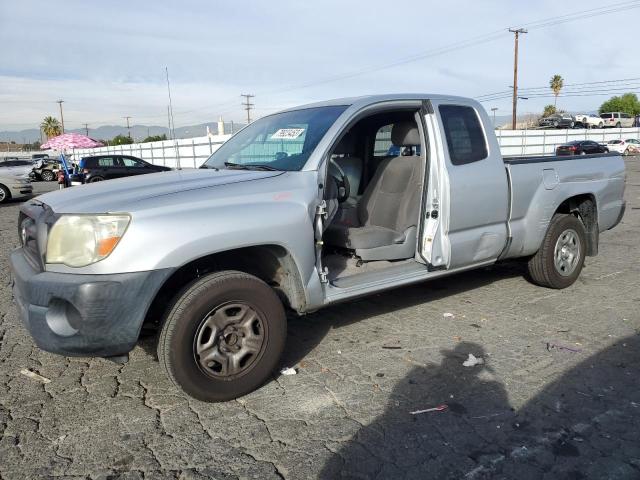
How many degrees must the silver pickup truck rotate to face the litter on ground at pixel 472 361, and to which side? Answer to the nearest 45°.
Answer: approximately 135° to its left

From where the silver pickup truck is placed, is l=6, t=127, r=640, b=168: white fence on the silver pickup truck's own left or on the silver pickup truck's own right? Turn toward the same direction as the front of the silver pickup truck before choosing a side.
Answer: on the silver pickup truck's own right

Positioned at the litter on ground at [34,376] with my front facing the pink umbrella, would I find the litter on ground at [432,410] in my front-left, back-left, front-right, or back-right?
back-right

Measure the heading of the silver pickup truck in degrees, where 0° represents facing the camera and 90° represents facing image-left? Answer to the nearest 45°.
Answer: approximately 45°

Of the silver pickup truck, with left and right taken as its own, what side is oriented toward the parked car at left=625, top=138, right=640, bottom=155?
back

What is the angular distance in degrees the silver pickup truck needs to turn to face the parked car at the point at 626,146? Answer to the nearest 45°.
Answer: approximately 180°

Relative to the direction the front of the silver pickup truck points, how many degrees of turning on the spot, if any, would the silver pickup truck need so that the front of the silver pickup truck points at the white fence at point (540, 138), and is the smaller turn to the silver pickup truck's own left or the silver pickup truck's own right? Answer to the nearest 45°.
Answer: approximately 180°

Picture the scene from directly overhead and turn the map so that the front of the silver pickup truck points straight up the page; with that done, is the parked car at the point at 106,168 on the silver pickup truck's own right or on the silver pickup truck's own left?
on the silver pickup truck's own right
